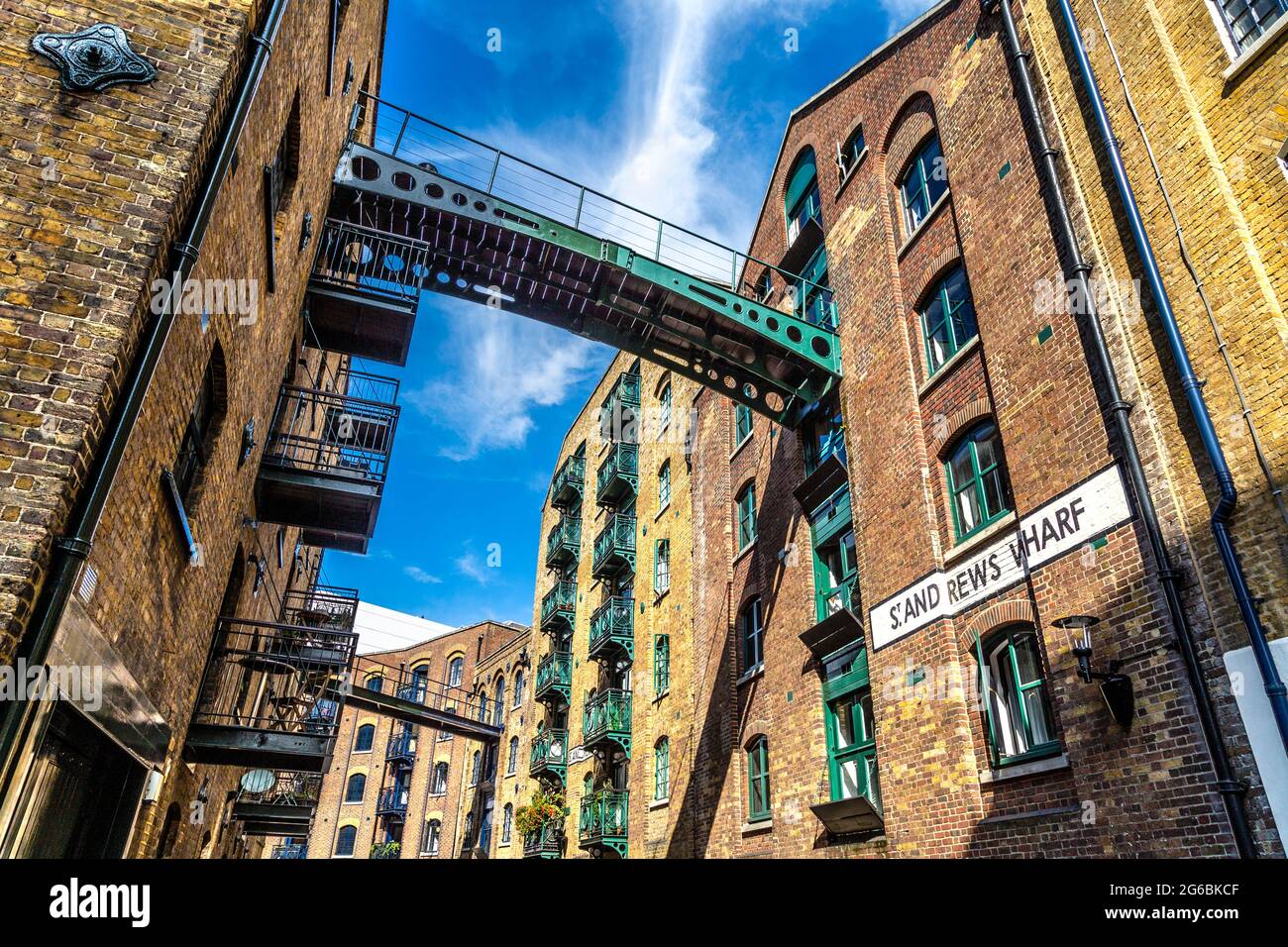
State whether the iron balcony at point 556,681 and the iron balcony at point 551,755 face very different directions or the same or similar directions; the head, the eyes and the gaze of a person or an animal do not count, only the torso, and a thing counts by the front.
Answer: same or similar directions

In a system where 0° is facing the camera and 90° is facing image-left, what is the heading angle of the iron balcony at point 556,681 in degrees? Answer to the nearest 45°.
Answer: approximately 45°

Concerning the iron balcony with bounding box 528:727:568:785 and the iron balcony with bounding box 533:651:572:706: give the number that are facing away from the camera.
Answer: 0

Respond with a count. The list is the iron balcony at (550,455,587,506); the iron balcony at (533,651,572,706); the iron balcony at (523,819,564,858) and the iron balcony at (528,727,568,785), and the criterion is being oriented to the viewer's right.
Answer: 0

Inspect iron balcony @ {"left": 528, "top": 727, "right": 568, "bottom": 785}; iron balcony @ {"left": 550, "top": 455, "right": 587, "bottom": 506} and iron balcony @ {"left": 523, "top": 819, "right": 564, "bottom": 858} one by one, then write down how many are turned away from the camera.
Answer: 0

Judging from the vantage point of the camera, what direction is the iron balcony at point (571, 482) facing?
facing the viewer and to the left of the viewer

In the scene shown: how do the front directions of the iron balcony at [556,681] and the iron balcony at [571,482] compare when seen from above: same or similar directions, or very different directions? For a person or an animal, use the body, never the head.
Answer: same or similar directions

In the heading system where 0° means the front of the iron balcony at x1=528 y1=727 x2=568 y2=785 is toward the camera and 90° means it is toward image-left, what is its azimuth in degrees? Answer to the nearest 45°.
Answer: approximately 45°

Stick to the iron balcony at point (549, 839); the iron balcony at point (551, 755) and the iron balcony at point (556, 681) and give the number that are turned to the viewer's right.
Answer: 0

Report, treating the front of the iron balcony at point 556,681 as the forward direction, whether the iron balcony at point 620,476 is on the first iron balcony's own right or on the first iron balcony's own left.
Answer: on the first iron balcony's own left

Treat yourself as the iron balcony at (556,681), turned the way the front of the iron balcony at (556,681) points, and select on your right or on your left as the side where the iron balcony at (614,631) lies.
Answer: on your left

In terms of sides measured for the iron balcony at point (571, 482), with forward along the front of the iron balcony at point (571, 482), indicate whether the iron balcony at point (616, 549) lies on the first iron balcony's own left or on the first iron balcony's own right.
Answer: on the first iron balcony's own left
